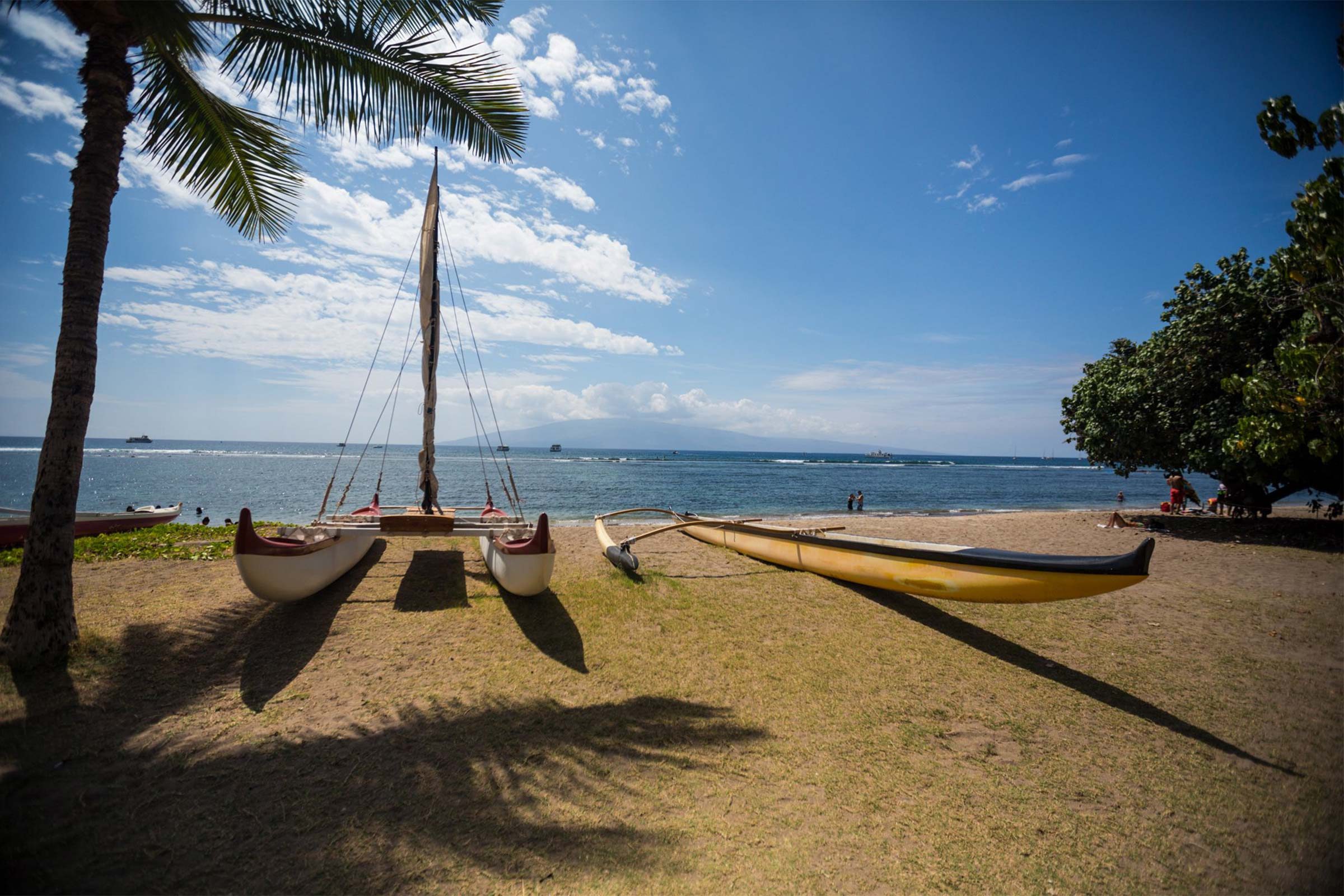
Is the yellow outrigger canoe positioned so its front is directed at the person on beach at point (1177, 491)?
no
